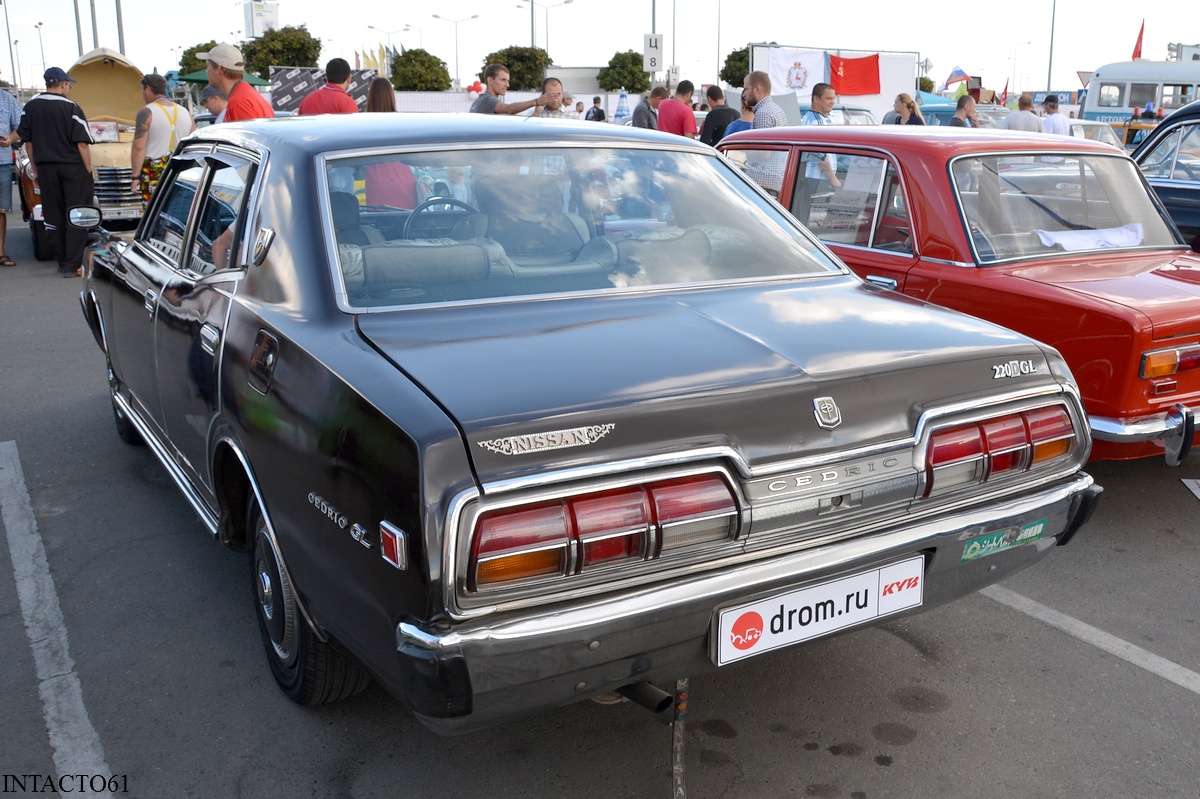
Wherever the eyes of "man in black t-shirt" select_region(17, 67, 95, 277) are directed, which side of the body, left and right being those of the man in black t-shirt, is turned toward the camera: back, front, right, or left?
back

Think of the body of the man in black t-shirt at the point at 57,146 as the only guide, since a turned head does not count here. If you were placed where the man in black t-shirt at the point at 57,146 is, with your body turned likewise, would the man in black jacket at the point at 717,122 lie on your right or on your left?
on your right

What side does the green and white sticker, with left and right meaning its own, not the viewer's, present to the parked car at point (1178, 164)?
left

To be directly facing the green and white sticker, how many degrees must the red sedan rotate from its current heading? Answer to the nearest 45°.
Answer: approximately 135° to its left

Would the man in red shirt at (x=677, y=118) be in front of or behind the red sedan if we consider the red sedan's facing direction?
in front

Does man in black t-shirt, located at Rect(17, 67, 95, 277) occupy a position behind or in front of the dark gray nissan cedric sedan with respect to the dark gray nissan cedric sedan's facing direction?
in front

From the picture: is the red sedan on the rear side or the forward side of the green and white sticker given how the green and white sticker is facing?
on the rear side

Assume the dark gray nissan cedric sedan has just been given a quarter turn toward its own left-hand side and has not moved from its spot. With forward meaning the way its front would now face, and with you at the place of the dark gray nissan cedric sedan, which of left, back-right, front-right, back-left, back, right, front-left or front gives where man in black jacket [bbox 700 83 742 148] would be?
back-right

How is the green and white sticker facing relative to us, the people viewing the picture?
facing the viewer

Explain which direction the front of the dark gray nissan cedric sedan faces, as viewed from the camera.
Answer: facing away from the viewer and to the left of the viewer

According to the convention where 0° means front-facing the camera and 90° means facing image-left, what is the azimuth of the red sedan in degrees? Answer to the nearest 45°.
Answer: approximately 135°
